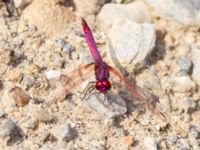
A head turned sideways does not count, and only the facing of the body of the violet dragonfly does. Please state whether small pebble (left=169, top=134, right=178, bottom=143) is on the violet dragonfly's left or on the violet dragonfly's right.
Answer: on the violet dragonfly's left

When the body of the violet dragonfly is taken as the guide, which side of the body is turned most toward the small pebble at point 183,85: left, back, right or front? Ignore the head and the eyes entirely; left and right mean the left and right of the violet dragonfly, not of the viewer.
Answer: left

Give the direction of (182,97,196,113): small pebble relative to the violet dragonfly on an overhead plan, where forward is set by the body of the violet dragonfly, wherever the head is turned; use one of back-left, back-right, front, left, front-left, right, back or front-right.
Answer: left

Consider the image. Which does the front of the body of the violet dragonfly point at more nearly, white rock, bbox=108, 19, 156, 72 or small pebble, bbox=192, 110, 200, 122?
the small pebble

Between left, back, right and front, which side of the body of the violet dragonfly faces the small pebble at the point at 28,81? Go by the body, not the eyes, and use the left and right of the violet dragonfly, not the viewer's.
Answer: right

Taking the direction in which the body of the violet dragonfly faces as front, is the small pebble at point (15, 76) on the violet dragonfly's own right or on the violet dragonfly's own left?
on the violet dragonfly's own right

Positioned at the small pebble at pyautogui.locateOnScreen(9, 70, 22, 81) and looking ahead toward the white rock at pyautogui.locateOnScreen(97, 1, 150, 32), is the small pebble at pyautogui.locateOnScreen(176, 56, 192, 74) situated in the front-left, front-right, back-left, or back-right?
front-right

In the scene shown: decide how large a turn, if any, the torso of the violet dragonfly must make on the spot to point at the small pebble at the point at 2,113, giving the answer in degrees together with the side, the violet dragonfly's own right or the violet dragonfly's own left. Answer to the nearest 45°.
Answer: approximately 45° to the violet dragonfly's own right

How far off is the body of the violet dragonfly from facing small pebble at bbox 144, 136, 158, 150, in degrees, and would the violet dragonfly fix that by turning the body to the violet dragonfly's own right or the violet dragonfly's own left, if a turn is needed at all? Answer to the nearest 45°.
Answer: approximately 45° to the violet dragonfly's own left

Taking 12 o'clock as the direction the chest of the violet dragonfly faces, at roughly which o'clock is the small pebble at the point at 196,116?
The small pebble is roughly at 9 o'clock from the violet dragonfly.

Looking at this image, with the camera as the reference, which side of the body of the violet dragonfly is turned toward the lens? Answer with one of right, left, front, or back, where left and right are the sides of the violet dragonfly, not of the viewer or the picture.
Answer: front

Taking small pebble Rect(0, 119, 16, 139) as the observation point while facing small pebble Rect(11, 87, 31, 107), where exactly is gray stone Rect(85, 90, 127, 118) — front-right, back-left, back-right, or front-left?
front-right
